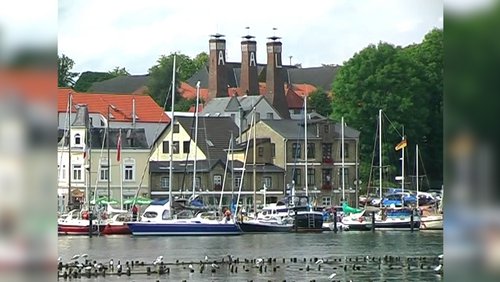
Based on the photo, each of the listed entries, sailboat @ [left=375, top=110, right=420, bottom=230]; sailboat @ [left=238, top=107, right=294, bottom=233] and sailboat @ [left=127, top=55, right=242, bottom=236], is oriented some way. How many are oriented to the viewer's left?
3

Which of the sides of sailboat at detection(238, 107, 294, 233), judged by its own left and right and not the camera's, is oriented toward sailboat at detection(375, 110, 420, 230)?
back

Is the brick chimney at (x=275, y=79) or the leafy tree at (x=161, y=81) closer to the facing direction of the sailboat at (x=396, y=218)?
the leafy tree

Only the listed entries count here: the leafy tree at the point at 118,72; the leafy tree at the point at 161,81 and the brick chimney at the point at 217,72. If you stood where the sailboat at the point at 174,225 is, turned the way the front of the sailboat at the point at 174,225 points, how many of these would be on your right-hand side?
3

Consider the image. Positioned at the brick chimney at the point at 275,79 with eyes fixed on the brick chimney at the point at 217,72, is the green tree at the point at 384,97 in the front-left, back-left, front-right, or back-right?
back-left

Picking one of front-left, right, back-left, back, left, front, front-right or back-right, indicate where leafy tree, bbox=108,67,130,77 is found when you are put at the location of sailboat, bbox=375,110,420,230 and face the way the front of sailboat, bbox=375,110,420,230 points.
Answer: front-right

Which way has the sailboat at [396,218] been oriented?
to the viewer's left

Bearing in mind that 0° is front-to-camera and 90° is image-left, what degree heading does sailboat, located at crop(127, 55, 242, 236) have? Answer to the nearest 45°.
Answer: approximately 90°

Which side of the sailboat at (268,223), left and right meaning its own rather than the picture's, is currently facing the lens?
left
